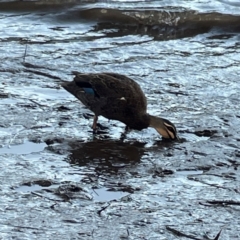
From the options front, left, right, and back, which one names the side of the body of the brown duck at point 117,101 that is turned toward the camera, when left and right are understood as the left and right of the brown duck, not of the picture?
right
